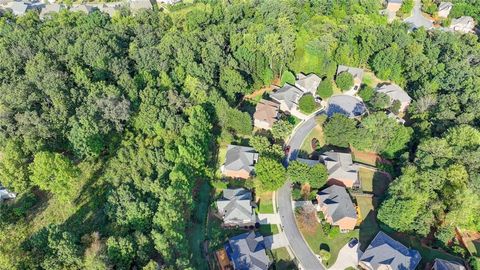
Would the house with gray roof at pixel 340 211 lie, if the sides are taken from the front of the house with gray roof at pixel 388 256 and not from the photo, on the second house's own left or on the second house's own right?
on the second house's own right

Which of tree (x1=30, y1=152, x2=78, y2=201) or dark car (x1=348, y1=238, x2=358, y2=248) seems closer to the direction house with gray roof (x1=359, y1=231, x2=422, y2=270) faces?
the tree

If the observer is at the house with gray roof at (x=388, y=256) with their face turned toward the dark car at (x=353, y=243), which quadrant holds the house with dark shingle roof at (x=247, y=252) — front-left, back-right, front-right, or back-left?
front-left

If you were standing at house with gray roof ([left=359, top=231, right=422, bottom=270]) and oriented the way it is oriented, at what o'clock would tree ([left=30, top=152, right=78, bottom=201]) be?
The tree is roughly at 1 o'clock from the house with gray roof.

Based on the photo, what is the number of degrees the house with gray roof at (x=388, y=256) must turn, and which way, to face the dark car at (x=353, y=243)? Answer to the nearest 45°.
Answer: approximately 45° to its right

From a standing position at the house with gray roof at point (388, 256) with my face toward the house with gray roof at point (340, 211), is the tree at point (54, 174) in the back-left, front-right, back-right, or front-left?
front-left

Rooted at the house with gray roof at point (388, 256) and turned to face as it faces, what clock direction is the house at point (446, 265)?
The house is roughly at 7 o'clock from the house with gray roof.

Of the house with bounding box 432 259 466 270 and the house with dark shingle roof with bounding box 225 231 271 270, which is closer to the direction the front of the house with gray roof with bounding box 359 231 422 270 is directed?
the house with dark shingle roof

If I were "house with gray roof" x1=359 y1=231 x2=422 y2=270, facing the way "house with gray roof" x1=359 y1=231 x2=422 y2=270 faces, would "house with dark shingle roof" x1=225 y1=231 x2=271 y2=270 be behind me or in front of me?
in front

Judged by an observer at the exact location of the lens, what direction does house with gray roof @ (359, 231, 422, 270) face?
facing the viewer and to the left of the viewer

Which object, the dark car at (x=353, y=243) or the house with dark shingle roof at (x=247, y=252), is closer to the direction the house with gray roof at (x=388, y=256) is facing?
the house with dark shingle roof

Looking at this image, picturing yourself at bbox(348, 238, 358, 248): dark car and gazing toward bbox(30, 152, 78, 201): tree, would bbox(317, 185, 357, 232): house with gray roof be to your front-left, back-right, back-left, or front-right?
front-right

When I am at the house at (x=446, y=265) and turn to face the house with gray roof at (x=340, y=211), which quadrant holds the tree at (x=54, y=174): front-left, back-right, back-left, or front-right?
front-left

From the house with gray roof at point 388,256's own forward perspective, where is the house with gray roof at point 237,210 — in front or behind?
in front

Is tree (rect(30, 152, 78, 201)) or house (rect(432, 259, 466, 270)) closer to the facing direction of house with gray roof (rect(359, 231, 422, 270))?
the tree
